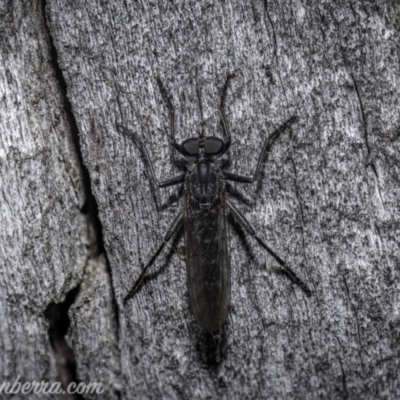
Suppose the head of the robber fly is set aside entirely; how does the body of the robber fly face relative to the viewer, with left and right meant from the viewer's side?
facing away from the viewer
